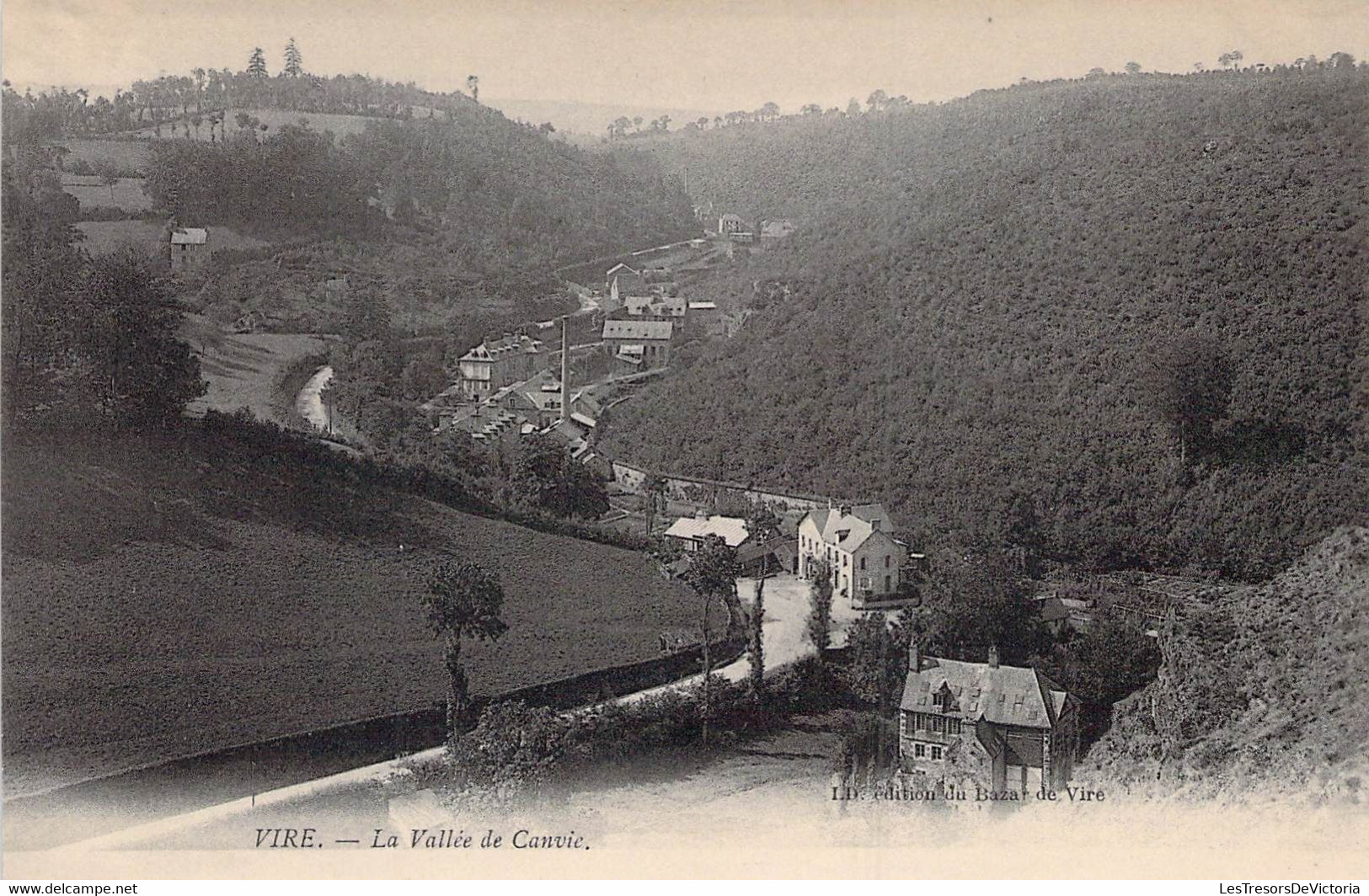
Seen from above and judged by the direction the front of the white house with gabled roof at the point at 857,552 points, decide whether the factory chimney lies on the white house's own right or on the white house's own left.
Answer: on the white house's own right

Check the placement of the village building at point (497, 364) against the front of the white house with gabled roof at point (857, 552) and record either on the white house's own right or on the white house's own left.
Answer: on the white house's own right

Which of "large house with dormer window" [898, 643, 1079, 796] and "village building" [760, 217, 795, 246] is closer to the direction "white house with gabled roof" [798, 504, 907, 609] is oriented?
the large house with dormer window

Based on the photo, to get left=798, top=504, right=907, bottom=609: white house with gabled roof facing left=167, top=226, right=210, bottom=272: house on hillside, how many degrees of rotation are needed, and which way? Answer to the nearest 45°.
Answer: approximately 45° to its right

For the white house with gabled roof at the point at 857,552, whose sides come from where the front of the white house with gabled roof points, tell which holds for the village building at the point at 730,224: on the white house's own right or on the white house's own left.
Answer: on the white house's own right

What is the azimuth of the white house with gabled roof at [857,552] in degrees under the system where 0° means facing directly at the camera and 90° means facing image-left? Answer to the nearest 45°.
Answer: approximately 45°

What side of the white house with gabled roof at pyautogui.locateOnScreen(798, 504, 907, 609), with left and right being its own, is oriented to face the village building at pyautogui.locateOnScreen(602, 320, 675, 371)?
right
